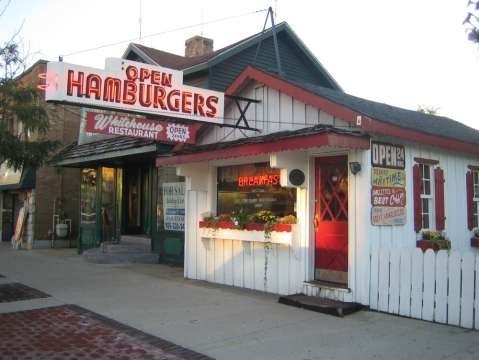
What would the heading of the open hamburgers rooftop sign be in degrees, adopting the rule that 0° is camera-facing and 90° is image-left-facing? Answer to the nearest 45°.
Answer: approximately 315°

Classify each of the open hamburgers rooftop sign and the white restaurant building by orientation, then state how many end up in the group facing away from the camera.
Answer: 0

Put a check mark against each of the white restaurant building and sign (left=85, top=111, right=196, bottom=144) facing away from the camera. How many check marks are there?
0

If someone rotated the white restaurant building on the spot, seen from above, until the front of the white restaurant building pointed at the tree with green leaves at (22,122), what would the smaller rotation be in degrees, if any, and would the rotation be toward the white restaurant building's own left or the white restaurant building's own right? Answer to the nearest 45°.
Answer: approximately 45° to the white restaurant building's own right

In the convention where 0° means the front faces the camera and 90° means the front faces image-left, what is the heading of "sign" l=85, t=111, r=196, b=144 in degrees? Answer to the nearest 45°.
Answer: approximately 315°

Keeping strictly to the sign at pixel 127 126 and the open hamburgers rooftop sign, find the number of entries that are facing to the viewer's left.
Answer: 0

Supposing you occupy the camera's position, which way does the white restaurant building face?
facing the viewer and to the left of the viewer

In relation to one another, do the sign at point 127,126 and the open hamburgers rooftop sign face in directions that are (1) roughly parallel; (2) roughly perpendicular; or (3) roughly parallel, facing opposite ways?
roughly parallel

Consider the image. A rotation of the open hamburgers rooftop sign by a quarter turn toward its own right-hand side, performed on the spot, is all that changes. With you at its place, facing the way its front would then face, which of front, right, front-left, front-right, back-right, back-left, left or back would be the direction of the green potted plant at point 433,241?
back-left

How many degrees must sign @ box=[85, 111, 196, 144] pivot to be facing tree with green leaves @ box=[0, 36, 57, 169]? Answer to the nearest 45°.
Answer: approximately 135° to its right
